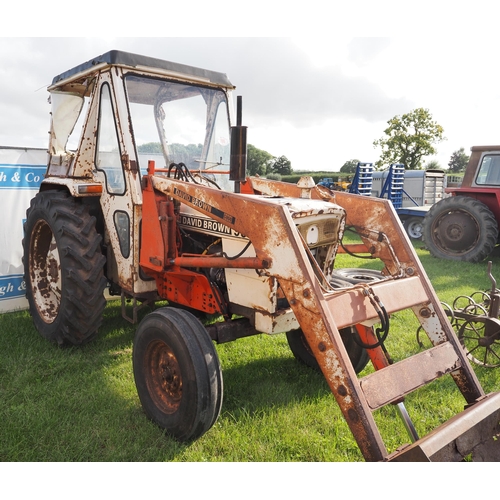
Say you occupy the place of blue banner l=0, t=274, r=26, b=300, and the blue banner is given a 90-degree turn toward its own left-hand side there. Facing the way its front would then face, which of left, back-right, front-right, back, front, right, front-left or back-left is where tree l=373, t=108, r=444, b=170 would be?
front-left

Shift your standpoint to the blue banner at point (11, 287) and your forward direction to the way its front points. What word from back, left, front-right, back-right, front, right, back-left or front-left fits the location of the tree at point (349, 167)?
back-left

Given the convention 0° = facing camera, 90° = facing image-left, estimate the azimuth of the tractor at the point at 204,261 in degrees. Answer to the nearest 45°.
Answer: approximately 315°

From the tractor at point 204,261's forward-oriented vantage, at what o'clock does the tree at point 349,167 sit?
The tree is roughly at 8 o'clock from the tractor.

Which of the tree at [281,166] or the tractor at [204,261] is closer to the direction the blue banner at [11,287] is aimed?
the tractor

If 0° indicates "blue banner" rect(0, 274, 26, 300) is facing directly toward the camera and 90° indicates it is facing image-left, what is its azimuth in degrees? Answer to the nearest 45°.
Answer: approximately 0°

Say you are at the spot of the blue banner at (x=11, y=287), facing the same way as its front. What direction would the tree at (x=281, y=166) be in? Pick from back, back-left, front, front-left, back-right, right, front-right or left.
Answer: back-left
